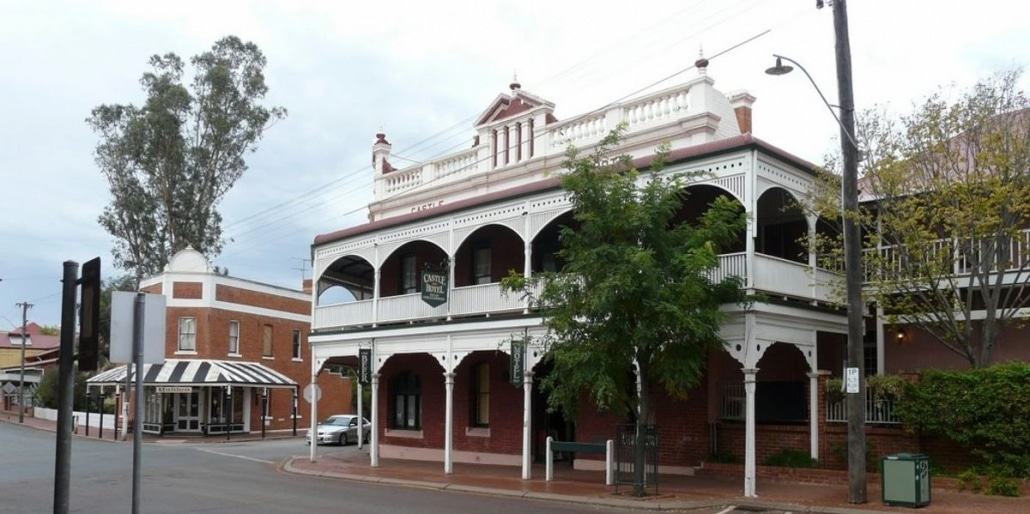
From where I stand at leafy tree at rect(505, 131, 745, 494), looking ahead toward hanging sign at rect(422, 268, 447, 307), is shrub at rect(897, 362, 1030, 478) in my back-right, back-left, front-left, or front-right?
back-right

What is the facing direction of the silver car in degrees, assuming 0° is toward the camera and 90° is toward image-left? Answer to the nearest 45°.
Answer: approximately 45°

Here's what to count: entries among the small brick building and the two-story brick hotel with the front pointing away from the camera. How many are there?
0

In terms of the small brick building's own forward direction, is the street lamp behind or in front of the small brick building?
in front

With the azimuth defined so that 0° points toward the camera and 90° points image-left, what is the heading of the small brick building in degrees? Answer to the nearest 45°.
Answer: approximately 0°

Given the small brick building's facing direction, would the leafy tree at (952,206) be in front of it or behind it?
in front

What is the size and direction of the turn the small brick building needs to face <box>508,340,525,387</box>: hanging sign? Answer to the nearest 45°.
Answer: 0° — it already faces it
